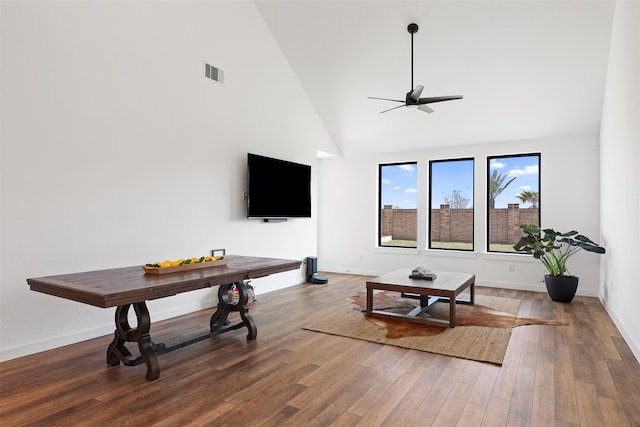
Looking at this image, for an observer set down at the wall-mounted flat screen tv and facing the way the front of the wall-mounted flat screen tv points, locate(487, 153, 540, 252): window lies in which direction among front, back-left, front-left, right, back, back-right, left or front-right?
front-left

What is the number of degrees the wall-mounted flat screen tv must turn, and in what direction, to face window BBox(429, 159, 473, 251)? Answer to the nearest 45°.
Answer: approximately 45° to its left

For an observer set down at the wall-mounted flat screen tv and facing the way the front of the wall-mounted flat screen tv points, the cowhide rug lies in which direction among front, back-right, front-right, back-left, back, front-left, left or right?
front

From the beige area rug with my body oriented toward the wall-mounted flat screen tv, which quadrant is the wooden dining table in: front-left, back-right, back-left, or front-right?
front-left

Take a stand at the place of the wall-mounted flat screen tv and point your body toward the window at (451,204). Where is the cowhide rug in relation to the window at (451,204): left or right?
right

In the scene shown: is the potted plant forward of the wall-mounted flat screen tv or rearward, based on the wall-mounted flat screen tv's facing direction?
forward

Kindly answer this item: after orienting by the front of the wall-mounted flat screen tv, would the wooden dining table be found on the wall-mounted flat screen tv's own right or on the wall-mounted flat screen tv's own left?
on the wall-mounted flat screen tv's own right

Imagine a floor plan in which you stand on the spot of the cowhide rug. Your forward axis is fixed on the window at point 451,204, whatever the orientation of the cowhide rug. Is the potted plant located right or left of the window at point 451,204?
right

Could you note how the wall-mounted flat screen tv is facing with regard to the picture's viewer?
facing the viewer and to the right of the viewer

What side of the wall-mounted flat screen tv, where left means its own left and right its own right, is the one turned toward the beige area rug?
front
